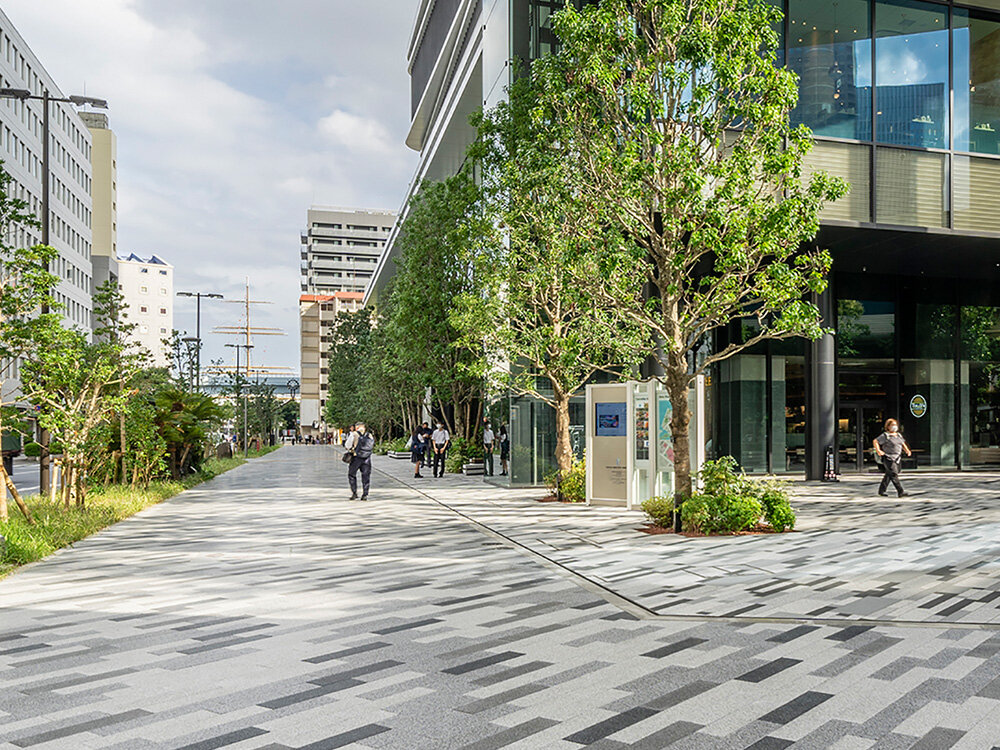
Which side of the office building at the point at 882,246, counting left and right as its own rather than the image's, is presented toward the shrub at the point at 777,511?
front

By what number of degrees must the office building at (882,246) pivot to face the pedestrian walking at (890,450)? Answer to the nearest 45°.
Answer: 0° — it already faces them

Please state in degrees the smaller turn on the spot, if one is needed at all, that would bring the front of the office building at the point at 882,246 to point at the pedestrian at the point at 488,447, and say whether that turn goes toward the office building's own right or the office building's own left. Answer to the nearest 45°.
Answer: approximately 90° to the office building's own right

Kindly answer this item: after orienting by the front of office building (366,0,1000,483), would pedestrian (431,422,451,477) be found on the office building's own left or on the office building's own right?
on the office building's own right

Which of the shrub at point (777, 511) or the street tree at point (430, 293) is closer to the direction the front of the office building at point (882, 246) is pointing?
the shrub

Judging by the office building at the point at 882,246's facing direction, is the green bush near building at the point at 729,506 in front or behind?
in front

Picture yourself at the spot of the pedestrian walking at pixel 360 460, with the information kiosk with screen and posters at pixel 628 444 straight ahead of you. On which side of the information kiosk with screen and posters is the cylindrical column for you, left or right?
left

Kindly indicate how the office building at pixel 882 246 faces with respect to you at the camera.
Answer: facing the viewer
